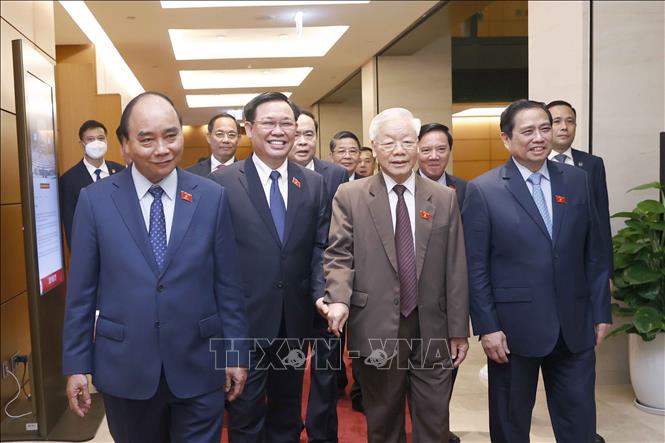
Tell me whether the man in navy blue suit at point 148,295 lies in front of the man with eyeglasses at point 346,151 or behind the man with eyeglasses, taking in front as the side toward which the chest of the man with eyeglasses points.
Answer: in front

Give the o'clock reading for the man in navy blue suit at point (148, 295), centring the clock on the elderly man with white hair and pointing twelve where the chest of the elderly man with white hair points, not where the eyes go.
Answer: The man in navy blue suit is roughly at 2 o'clock from the elderly man with white hair.

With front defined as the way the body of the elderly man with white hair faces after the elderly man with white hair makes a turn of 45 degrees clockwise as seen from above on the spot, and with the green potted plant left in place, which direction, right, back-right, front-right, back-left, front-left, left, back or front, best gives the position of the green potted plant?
back

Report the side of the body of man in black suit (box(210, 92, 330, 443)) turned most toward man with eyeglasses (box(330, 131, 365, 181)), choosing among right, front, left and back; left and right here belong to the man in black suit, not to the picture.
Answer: back

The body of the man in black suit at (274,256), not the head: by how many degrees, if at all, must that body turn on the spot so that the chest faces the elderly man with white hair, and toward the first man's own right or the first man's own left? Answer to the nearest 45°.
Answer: approximately 45° to the first man's own left

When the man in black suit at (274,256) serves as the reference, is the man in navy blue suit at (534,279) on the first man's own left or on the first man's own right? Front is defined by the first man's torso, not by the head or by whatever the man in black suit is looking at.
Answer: on the first man's own left
